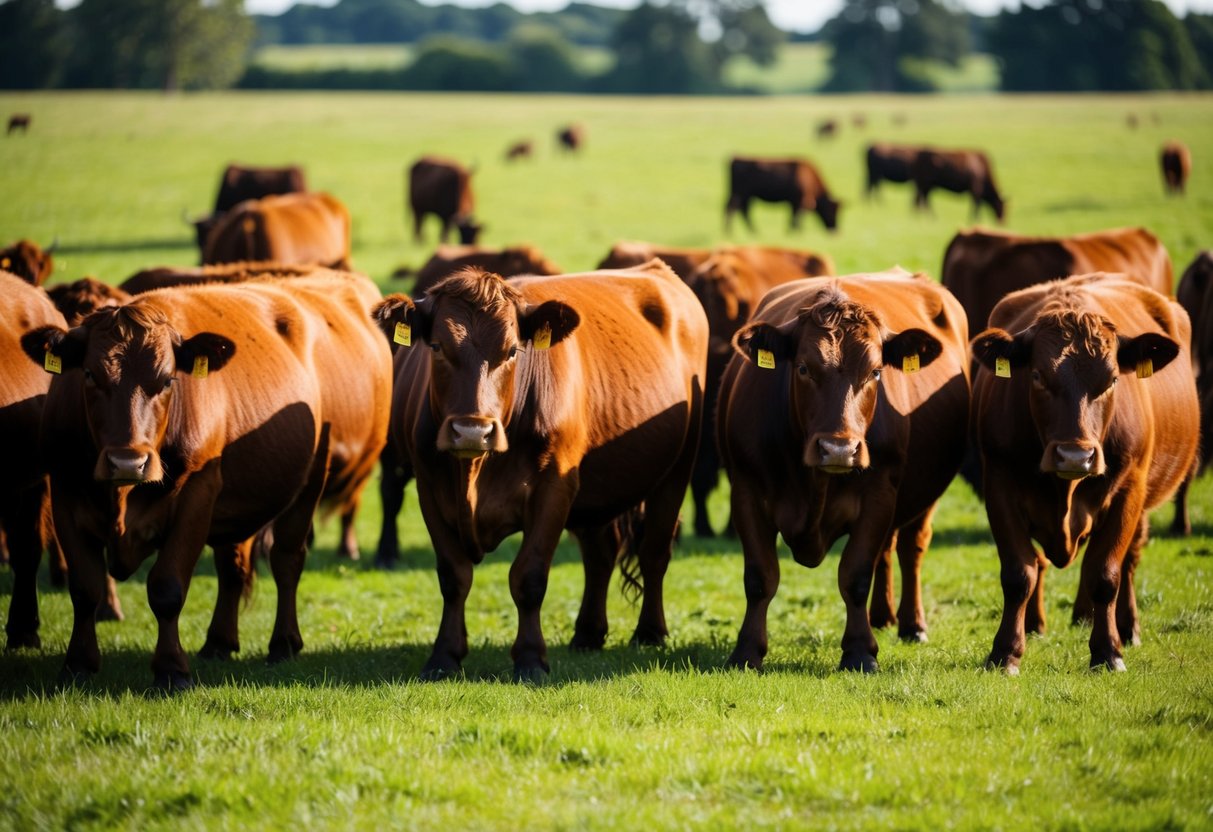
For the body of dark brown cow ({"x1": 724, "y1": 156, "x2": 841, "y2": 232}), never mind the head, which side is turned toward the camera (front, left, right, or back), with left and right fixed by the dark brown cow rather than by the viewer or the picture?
right

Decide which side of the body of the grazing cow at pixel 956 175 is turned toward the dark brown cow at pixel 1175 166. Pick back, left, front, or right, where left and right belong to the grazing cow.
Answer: front

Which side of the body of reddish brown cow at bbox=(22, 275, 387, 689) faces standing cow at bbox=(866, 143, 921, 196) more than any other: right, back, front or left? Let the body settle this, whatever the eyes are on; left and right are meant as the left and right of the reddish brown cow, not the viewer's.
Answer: back

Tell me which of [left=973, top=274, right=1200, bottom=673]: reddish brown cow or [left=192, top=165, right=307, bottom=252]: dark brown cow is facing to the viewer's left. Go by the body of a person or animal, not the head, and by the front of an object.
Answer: the dark brown cow

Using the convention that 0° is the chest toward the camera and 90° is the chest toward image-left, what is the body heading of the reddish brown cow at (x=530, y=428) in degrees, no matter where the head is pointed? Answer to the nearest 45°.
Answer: approximately 45°

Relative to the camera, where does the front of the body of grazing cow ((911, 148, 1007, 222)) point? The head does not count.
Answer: to the viewer's right

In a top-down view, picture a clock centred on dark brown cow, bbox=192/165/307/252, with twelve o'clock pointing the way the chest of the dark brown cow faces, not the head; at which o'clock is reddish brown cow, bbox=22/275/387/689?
The reddish brown cow is roughly at 9 o'clock from the dark brown cow.

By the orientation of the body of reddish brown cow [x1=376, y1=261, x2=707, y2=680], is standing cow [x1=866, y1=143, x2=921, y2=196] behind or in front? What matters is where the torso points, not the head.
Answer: behind

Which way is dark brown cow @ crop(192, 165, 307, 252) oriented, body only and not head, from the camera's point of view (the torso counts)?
to the viewer's left

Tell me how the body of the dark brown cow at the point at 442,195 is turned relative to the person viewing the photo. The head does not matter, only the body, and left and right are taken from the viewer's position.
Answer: facing the viewer and to the right of the viewer

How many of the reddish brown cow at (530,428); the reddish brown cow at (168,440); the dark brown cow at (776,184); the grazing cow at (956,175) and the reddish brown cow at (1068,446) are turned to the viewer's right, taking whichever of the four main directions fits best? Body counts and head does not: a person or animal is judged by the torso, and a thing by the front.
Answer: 2

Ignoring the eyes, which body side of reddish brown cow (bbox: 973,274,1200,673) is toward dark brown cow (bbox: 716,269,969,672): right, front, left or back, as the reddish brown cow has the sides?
right

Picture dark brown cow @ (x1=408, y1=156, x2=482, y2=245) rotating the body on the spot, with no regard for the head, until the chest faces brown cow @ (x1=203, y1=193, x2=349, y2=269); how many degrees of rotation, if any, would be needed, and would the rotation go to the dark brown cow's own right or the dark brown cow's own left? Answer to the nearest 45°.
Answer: approximately 45° to the dark brown cow's own right

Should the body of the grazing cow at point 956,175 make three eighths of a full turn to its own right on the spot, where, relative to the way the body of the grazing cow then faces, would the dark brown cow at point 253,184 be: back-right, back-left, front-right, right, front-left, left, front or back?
front

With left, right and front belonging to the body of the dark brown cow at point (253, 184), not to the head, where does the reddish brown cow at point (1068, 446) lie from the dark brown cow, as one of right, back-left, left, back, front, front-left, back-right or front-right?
left

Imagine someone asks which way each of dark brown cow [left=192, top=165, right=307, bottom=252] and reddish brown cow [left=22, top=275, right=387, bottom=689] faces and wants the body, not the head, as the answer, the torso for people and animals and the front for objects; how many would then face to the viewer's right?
0
